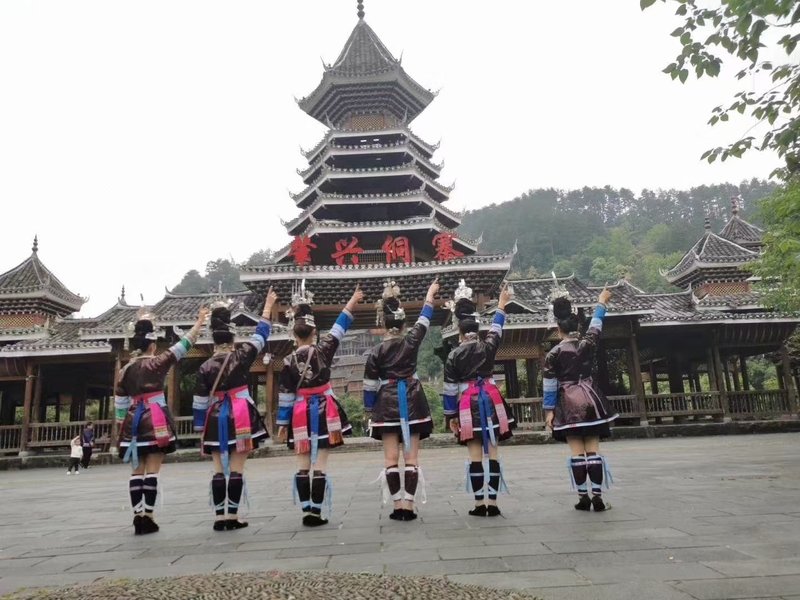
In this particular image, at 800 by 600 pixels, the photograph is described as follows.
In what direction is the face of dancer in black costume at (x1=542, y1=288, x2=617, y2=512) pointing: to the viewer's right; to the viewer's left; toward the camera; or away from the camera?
away from the camera

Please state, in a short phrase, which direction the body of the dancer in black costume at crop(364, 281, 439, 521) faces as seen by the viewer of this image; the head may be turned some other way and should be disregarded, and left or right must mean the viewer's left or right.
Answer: facing away from the viewer

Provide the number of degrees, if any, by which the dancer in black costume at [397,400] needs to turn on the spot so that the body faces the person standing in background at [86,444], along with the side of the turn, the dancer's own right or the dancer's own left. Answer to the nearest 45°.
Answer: approximately 45° to the dancer's own left

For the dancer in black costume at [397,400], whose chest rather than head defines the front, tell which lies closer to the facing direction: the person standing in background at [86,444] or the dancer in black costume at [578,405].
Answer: the person standing in background

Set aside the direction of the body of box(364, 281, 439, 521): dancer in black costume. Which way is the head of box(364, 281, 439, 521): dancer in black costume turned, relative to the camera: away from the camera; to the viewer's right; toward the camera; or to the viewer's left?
away from the camera

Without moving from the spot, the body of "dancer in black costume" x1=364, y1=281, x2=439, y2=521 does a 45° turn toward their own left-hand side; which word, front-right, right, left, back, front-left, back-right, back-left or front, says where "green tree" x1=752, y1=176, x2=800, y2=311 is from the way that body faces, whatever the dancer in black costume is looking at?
right

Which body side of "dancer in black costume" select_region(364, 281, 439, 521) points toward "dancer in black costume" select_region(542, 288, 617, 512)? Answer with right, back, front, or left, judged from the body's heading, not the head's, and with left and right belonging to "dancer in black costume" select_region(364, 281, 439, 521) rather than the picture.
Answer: right

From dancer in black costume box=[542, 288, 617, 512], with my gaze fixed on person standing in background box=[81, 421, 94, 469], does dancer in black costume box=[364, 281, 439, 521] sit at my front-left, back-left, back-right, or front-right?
front-left
